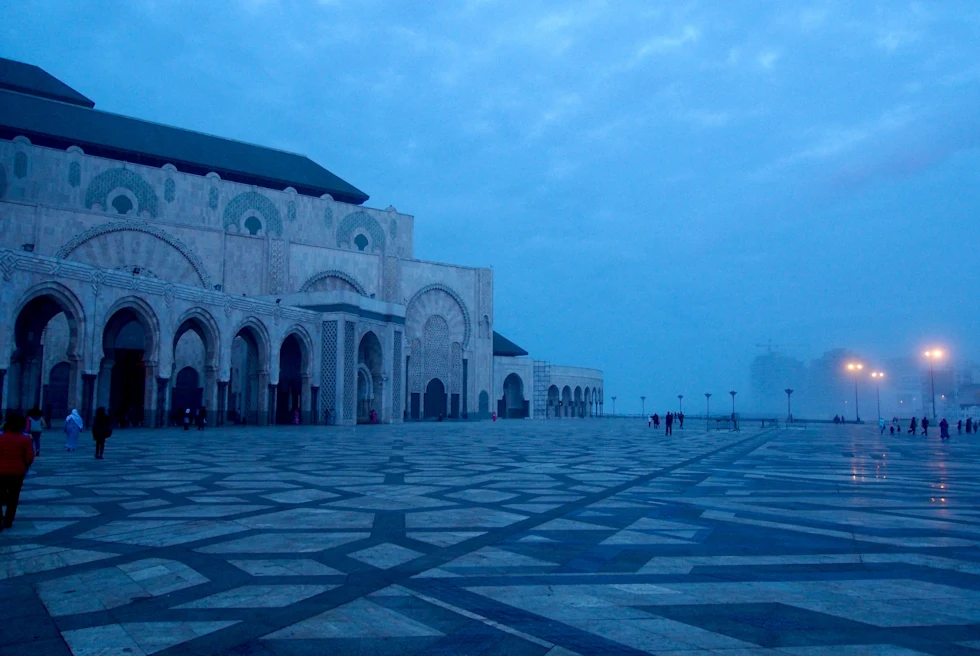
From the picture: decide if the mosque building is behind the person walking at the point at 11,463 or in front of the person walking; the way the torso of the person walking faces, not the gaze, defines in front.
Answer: in front

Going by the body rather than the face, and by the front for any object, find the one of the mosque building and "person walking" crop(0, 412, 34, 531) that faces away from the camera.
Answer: the person walking

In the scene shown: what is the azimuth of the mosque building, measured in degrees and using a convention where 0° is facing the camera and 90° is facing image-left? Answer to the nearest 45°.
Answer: approximately 315°

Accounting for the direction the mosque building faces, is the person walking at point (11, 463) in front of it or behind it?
in front

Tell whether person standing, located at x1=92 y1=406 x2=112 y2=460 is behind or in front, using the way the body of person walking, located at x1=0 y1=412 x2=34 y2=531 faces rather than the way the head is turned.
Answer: in front

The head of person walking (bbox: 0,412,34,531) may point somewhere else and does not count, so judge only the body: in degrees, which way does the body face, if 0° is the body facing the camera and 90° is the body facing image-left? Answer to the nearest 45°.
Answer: approximately 180°

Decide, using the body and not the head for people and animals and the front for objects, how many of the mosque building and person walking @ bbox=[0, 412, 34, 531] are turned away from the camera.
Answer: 1

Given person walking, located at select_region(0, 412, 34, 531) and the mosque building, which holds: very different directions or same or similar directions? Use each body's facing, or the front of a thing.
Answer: very different directions
